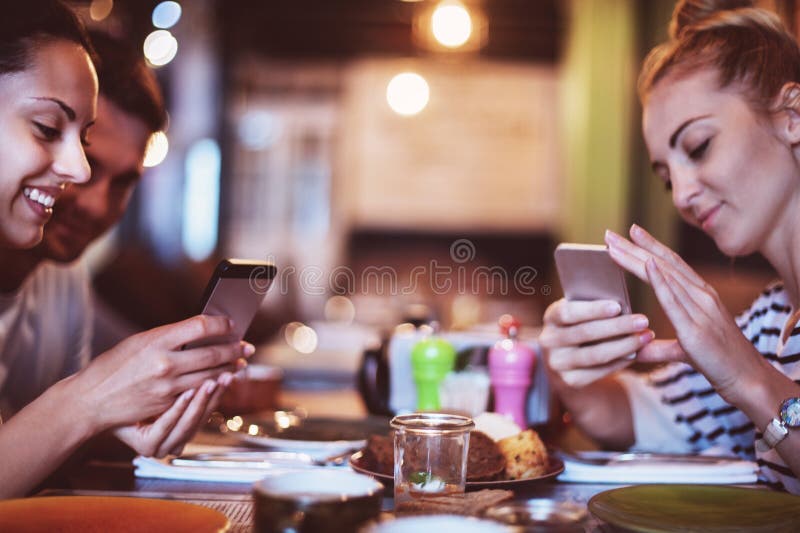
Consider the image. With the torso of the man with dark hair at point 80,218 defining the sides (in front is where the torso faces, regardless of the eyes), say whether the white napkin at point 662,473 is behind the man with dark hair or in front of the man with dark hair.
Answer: in front

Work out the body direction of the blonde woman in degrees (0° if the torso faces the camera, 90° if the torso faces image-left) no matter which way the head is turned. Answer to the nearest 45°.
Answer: approximately 45°

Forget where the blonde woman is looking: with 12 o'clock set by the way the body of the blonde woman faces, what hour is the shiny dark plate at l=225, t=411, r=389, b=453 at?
The shiny dark plate is roughly at 1 o'clock from the blonde woman.

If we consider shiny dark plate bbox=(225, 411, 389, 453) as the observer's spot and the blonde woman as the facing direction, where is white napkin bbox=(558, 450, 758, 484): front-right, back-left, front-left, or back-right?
front-right

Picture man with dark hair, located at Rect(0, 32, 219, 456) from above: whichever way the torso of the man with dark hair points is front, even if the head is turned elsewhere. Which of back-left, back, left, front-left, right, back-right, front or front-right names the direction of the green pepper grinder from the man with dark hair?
front

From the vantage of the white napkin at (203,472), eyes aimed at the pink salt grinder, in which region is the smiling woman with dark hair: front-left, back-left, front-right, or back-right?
back-left

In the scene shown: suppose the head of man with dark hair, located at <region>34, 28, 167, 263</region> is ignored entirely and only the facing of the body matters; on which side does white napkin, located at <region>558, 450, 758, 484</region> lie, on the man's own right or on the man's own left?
on the man's own left

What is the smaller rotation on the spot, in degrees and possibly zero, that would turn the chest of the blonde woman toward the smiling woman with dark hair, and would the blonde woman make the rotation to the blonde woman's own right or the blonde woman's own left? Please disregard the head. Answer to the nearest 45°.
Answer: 0° — they already face them

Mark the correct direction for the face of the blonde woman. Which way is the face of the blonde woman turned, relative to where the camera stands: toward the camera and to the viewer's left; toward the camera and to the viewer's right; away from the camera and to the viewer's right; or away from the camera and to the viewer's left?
toward the camera and to the viewer's left

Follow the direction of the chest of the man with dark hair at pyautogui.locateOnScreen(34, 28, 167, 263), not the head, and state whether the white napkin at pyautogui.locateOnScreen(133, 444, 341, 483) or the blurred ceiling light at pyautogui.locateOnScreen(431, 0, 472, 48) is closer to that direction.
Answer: the white napkin

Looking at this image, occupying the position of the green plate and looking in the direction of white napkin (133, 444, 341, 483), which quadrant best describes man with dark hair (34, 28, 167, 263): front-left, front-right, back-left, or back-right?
front-right

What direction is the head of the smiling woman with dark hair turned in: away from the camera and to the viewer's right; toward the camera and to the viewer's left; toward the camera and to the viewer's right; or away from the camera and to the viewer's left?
toward the camera and to the viewer's right

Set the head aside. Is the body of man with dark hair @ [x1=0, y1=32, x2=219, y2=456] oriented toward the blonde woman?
yes

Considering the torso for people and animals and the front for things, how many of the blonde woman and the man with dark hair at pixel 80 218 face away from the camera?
0

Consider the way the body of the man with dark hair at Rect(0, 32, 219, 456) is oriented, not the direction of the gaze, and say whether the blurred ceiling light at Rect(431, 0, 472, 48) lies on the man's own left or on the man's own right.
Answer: on the man's own left
